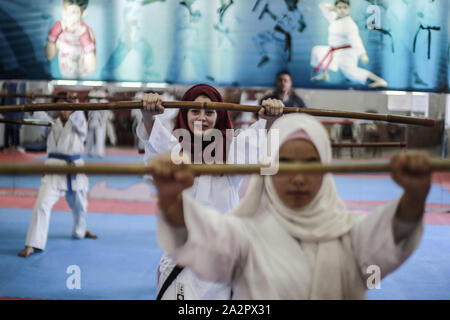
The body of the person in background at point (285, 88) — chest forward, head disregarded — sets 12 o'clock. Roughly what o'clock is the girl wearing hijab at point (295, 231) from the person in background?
The girl wearing hijab is roughly at 12 o'clock from the person in background.

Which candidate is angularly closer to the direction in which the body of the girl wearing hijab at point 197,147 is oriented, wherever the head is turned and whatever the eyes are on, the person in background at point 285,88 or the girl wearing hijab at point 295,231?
the girl wearing hijab

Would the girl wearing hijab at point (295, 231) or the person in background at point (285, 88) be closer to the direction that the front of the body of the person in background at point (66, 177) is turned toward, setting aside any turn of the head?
the girl wearing hijab

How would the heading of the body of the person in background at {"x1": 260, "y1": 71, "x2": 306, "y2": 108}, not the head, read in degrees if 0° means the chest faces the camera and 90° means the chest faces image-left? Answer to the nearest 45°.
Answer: approximately 0°

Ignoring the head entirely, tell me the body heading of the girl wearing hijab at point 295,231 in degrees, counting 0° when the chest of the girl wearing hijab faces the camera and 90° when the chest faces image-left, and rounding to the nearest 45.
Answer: approximately 0°

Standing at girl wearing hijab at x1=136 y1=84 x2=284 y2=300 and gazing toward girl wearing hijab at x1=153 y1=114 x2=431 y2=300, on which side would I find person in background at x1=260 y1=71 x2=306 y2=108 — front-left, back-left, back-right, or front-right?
back-left

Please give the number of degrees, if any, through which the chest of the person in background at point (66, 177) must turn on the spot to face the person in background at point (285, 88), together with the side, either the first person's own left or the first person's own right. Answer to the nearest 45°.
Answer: approximately 90° to the first person's own left
